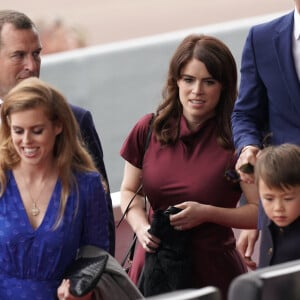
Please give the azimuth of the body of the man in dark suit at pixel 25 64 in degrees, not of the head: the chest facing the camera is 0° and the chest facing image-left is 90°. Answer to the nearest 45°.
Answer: approximately 315°

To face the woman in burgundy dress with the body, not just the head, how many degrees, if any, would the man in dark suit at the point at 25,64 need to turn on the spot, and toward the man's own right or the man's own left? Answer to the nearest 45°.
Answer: approximately 45° to the man's own left

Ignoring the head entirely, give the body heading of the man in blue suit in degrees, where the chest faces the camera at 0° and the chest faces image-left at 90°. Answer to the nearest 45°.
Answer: approximately 0°

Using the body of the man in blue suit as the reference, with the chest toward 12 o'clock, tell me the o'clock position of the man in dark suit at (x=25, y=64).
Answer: The man in dark suit is roughly at 3 o'clock from the man in blue suit.

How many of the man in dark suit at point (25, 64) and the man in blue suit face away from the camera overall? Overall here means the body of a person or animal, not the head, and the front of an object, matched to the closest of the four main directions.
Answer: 0

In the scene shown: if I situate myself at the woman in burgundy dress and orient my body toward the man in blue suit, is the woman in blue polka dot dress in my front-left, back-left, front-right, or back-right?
back-right

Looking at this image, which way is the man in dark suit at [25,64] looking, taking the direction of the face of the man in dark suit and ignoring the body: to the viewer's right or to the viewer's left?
to the viewer's right
